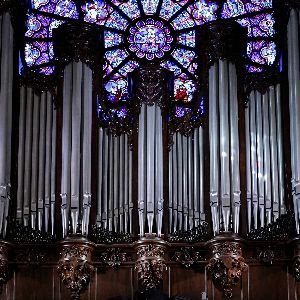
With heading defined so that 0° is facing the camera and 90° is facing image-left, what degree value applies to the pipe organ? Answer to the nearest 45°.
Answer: approximately 0°
